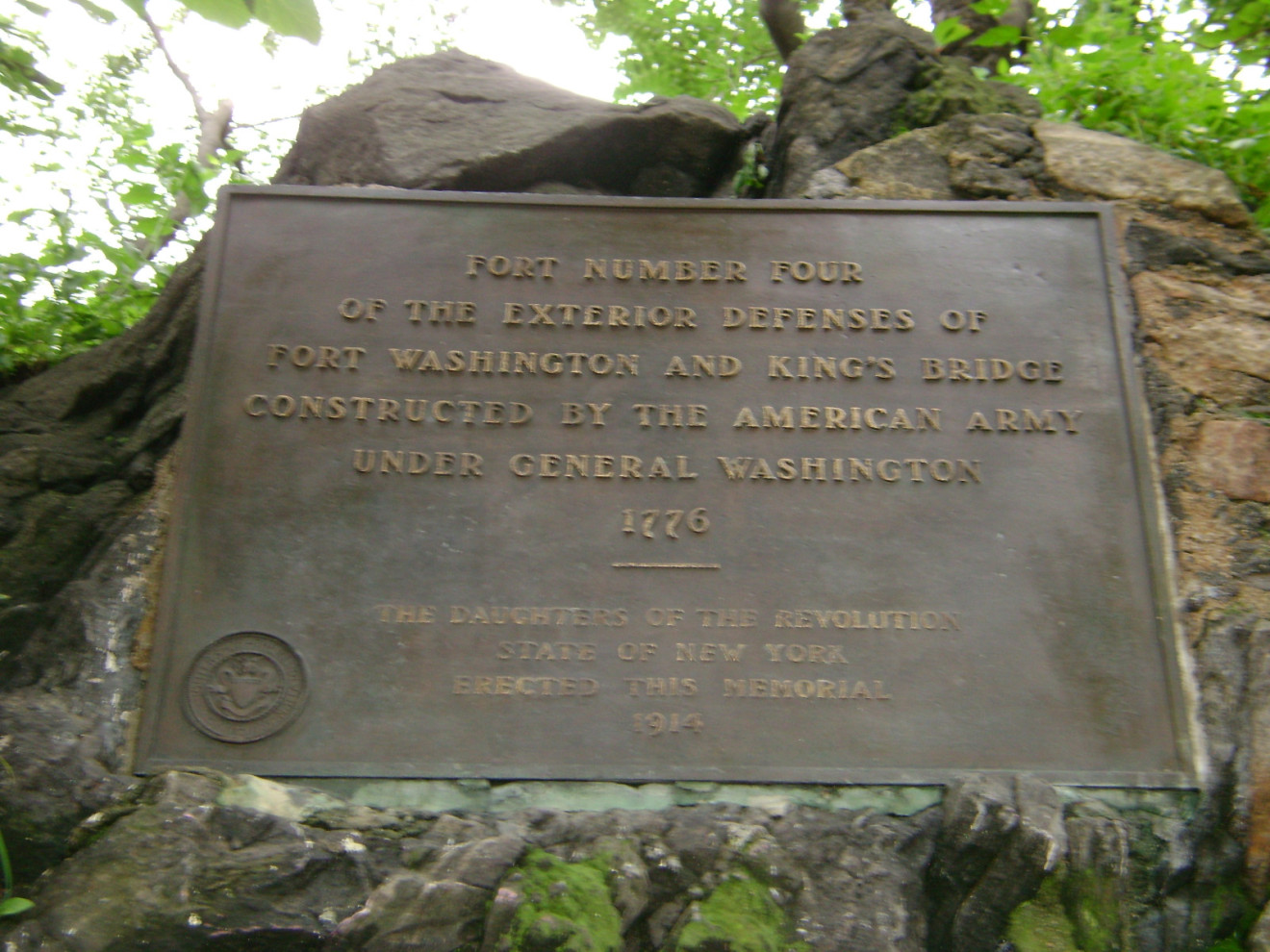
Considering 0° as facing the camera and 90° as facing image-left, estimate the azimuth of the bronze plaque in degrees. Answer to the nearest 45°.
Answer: approximately 0°
